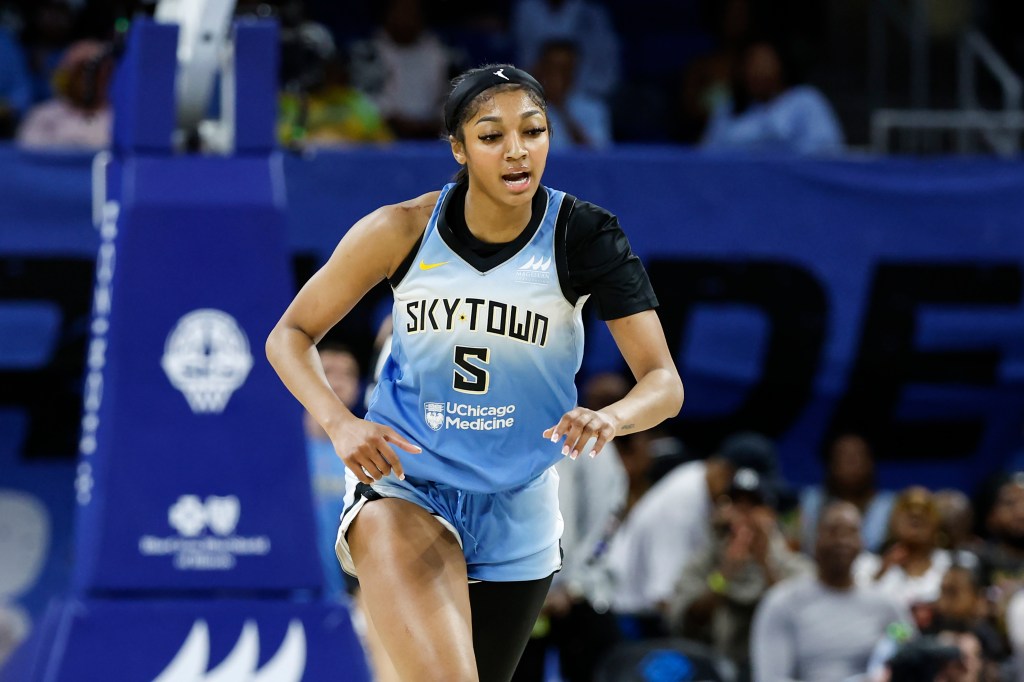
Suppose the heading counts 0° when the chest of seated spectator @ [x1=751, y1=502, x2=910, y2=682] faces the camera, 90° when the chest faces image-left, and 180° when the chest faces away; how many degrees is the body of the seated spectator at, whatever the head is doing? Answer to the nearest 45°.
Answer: approximately 0°

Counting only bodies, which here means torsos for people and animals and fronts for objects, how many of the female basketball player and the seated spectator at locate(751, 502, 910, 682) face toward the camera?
2

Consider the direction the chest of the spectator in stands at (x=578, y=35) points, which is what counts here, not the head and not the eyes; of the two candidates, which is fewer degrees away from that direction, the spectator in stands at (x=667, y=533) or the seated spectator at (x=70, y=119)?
the spectator in stands

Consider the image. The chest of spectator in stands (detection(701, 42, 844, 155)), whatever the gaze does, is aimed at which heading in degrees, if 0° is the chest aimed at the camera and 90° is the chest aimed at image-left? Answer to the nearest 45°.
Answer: approximately 0°

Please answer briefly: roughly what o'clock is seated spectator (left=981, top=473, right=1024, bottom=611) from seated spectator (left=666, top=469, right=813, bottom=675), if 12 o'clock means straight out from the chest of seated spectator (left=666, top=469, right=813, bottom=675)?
seated spectator (left=981, top=473, right=1024, bottom=611) is roughly at 8 o'clock from seated spectator (left=666, top=469, right=813, bottom=675).

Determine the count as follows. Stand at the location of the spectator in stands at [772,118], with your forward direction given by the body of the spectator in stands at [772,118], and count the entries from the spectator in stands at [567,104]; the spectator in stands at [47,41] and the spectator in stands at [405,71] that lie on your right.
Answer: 3
